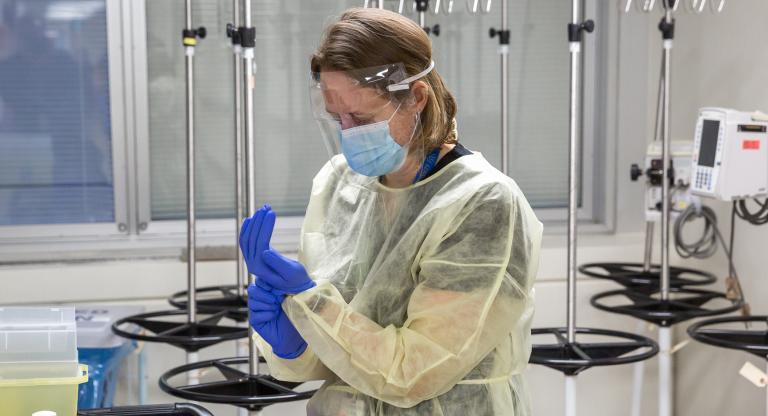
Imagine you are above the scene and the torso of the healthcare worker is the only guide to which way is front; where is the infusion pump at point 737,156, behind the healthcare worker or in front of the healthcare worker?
behind

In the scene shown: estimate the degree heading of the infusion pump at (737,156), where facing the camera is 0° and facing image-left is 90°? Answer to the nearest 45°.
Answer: approximately 45°

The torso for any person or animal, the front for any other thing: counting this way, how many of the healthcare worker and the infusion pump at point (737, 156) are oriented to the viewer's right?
0

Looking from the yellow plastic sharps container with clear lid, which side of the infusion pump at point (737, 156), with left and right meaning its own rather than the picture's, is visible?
front

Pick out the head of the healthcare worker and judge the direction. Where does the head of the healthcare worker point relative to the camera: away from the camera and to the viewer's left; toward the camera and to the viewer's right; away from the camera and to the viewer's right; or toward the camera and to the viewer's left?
toward the camera and to the viewer's left

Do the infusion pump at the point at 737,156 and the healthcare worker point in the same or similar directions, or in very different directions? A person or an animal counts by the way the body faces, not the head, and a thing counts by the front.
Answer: same or similar directions

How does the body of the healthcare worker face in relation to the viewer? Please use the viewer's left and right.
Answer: facing the viewer and to the left of the viewer
